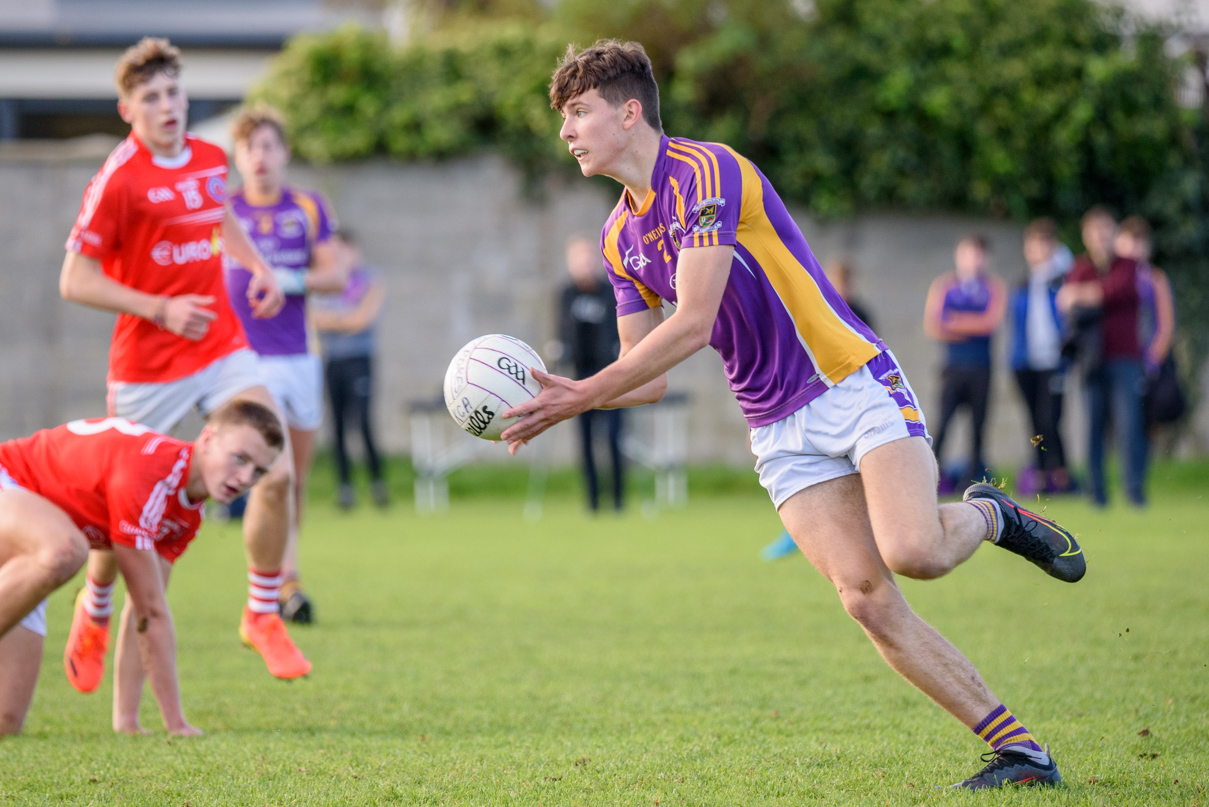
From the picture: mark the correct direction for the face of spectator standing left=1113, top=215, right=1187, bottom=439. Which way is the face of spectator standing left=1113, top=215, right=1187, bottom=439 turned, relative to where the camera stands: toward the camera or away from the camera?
toward the camera

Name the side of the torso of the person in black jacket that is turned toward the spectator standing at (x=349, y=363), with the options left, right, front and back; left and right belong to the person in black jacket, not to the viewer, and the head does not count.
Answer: right

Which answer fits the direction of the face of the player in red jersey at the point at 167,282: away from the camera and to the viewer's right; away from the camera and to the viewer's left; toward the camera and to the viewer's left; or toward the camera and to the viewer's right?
toward the camera and to the viewer's right

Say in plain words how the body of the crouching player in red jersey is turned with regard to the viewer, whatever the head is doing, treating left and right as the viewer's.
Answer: facing to the right of the viewer

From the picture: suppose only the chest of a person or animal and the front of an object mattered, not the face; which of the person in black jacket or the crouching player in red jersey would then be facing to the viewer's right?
the crouching player in red jersey

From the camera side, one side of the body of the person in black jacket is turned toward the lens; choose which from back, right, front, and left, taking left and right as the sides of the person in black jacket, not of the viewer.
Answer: front

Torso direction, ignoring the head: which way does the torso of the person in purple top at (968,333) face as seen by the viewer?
toward the camera

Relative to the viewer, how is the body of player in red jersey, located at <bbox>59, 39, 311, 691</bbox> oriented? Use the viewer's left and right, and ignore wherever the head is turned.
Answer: facing the viewer and to the right of the viewer

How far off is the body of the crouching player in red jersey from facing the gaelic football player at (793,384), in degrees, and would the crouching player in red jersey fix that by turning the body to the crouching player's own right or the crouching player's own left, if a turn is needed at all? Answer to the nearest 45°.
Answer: approximately 45° to the crouching player's own right

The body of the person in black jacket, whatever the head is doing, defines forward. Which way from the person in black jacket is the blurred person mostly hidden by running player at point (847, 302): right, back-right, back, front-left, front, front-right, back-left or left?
front-left

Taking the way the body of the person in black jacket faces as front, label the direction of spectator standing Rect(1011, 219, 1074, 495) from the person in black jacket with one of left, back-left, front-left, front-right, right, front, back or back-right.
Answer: left

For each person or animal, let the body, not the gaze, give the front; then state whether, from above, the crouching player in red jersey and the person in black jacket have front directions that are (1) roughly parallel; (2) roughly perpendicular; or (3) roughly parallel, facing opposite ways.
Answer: roughly perpendicular
